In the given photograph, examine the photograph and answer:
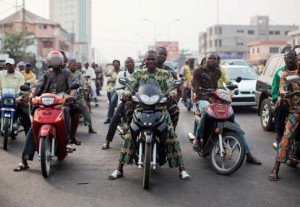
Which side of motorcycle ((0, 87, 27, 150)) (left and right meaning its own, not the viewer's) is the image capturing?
front

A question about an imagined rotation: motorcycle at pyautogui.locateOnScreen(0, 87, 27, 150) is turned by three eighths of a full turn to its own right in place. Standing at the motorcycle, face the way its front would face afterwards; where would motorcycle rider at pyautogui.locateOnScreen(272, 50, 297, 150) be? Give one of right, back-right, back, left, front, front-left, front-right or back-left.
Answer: back

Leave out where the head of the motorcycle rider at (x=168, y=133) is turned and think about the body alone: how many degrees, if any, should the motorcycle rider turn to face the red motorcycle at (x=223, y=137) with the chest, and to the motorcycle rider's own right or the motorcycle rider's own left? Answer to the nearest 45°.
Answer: approximately 135° to the motorcycle rider's own left

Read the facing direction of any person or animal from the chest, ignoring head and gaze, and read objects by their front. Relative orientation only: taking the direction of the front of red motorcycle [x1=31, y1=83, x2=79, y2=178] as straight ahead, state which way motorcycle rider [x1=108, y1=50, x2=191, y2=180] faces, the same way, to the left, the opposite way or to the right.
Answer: the same way

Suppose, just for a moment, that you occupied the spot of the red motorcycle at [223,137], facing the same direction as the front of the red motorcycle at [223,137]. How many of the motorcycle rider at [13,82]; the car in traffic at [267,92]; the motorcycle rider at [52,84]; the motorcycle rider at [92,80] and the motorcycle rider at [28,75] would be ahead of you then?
0

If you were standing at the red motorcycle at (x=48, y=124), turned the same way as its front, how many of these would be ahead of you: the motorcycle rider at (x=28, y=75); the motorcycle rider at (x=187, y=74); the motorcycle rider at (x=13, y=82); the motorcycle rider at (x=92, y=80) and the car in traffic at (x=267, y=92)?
0

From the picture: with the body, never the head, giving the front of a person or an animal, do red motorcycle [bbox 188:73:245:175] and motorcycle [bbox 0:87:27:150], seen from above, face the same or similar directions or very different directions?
same or similar directions

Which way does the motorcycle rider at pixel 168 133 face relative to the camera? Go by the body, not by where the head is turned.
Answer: toward the camera

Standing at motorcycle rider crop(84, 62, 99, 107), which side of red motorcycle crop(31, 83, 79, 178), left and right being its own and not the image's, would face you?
back

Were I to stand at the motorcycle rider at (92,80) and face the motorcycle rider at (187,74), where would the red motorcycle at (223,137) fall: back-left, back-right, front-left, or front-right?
front-right

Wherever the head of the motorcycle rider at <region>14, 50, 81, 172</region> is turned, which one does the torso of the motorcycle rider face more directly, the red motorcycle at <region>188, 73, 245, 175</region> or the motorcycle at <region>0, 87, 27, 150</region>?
the red motorcycle

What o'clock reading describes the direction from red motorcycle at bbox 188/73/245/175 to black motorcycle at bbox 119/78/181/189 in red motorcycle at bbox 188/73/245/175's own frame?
The black motorcycle is roughly at 3 o'clock from the red motorcycle.

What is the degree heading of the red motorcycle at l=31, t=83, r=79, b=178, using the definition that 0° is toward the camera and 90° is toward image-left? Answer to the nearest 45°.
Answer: approximately 0°

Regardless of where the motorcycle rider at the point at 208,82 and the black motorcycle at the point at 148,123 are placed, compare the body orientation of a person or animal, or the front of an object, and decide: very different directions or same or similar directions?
same or similar directions

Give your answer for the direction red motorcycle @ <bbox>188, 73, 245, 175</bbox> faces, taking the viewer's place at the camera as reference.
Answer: facing the viewer and to the right of the viewer

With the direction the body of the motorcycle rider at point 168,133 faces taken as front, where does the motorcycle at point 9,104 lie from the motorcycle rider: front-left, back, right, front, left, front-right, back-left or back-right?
back-right

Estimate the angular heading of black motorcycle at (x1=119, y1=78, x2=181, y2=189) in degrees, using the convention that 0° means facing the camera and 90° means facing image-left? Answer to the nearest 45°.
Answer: approximately 0°

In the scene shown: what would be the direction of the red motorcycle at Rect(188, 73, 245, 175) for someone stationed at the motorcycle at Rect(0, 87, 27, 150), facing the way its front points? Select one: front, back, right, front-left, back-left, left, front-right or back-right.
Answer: front-left

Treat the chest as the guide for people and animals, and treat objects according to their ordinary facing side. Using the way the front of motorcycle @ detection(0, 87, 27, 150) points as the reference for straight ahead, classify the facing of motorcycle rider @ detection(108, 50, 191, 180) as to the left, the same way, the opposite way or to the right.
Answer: the same way
